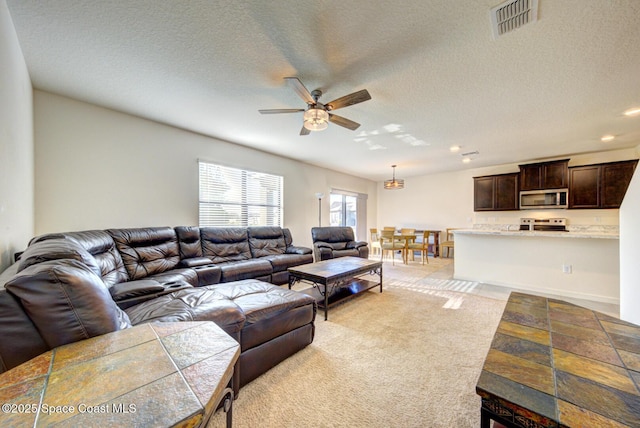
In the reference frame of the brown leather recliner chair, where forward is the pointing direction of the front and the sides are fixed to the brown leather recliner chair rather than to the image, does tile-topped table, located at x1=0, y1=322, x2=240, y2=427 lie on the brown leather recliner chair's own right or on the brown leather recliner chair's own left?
on the brown leather recliner chair's own right

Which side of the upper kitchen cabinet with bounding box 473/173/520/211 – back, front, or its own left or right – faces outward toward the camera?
front

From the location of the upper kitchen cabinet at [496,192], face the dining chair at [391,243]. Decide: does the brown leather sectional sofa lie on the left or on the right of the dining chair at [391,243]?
left

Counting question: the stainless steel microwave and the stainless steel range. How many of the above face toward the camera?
2

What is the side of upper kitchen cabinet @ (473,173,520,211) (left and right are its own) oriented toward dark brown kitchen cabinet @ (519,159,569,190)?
left

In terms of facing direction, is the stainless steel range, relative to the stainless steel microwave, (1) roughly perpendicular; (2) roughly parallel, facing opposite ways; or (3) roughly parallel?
roughly parallel

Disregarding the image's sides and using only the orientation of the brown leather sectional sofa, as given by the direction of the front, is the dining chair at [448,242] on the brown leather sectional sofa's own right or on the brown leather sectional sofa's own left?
on the brown leather sectional sofa's own left

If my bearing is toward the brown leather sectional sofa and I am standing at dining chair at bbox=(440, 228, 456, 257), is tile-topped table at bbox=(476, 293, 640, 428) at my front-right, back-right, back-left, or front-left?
front-left

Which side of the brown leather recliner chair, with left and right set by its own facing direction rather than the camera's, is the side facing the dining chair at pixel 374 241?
left

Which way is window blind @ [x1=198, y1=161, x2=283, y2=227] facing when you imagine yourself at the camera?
facing the viewer and to the right of the viewer

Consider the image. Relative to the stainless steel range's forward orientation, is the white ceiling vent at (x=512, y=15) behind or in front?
in front

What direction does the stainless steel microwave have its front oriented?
toward the camera

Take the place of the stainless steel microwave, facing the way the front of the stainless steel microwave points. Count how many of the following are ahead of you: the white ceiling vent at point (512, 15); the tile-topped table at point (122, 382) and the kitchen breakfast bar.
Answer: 3

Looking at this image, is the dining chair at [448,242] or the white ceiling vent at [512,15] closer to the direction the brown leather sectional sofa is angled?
the white ceiling vent

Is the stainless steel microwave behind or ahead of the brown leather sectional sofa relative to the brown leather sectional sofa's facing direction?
ahead
